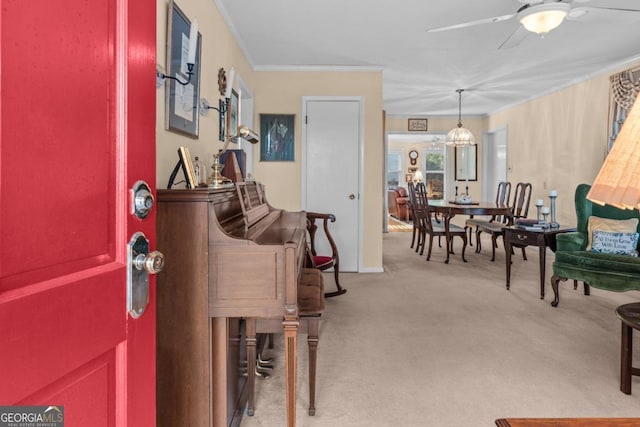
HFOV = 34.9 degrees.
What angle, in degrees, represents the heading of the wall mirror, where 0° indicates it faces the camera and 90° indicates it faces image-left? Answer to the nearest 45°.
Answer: approximately 0°

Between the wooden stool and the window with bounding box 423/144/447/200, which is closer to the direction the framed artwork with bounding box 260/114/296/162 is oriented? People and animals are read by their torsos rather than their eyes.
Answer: the wooden stool

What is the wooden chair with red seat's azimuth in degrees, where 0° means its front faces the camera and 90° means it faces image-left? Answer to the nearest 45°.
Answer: approximately 315°

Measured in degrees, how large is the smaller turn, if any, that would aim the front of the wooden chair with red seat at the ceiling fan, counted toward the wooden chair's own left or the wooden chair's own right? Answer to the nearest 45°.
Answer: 0° — it already faces it

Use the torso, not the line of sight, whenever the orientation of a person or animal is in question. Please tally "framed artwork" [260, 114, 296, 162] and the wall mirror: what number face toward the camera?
2

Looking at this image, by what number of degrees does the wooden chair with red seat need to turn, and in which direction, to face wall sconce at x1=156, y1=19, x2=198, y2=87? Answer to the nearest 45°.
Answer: approximately 45° to its right

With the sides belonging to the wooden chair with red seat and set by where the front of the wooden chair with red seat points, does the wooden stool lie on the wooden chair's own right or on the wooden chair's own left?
on the wooden chair's own right
